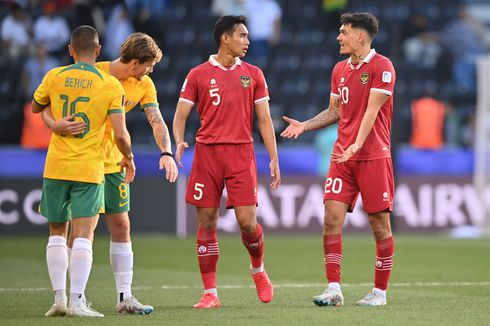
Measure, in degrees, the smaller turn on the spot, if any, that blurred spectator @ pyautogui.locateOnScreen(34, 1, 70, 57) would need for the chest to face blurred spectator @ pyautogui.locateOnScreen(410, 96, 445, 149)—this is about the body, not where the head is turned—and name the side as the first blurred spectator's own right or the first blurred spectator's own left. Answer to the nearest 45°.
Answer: approximately 90° to the first blurred spectator's own left

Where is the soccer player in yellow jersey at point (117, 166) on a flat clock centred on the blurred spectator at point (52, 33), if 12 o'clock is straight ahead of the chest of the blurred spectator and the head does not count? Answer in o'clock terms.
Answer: The soccer player in yellow jersey is roughly at 12 o'clock from the blurred spectator.

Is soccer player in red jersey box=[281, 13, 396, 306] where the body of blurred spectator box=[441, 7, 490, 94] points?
yes

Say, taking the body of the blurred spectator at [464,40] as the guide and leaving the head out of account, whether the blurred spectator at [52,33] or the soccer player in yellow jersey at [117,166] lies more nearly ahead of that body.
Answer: the soccer player in yellow jersey

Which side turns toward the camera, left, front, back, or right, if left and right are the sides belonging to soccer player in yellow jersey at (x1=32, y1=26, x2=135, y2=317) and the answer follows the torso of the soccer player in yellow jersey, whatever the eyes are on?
back

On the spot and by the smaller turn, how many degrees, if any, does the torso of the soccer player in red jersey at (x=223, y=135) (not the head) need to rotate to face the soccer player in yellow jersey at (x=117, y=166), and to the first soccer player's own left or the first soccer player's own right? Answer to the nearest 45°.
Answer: approximately 90° to the first soccer player's own right

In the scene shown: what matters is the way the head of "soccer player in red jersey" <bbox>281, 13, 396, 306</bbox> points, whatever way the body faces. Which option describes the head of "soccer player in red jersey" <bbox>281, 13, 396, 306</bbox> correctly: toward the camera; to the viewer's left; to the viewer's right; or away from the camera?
to the viewer's left

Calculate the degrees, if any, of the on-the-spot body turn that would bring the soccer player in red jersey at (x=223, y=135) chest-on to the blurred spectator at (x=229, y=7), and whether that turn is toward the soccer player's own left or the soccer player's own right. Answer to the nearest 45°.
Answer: approximately 180°

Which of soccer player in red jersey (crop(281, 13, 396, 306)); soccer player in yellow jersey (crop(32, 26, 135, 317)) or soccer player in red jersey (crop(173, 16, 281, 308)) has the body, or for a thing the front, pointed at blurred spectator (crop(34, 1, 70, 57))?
the soccer player in yellow jersey

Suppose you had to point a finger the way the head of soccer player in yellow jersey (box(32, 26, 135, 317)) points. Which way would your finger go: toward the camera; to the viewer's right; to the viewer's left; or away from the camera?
away from the camera

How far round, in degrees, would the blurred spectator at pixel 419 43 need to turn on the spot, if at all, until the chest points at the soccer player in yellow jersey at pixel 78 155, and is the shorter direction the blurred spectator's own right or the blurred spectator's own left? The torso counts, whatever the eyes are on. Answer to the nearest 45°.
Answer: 0° — they already face them

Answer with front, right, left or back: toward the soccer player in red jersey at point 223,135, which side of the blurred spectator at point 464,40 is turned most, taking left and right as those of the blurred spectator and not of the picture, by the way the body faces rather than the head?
front

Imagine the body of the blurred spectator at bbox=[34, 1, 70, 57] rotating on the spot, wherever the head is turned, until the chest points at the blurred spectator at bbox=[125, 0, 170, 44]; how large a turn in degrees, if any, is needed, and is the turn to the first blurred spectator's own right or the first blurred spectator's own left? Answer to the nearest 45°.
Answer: approximately 90° to the first blurred spectator's own left
